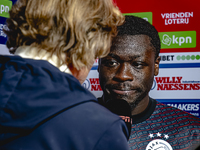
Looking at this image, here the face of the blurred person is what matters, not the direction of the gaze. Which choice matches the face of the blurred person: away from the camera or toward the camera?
away from the camera

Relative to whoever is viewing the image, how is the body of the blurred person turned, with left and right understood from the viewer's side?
facing away from the viewer and to the right of the viewer
